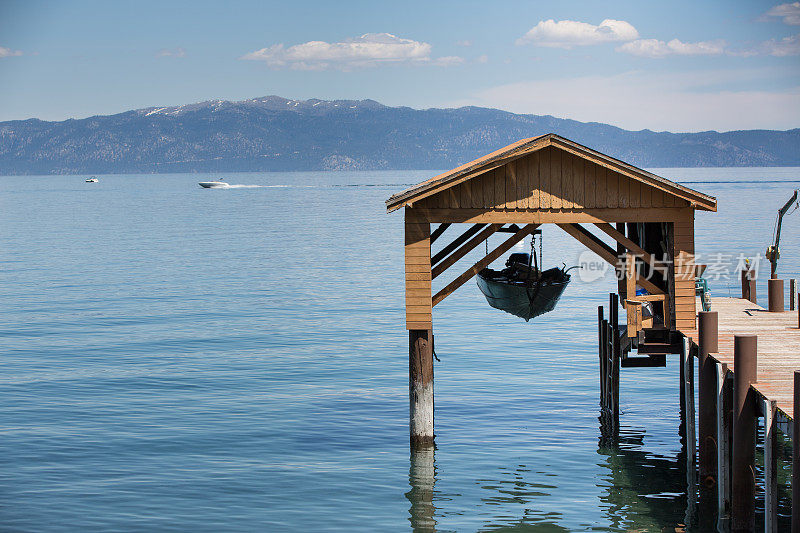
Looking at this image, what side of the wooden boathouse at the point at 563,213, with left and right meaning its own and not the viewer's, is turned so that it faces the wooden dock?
left

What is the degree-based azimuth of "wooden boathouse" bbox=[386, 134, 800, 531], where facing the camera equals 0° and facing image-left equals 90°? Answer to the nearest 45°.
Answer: approximately 0°
